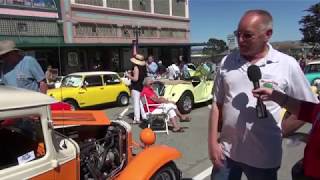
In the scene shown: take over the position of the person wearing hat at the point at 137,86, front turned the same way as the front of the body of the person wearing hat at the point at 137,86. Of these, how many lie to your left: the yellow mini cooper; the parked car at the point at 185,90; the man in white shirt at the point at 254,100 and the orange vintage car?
2

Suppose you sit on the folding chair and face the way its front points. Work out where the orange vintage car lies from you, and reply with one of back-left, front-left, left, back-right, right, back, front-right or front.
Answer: right

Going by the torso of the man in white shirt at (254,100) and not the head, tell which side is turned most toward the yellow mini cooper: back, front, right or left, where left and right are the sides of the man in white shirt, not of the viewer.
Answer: right

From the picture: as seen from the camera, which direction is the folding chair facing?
to the viewer's right

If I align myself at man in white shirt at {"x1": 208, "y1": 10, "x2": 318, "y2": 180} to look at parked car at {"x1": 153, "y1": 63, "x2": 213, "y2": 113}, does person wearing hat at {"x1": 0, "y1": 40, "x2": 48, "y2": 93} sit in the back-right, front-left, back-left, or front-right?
front-left

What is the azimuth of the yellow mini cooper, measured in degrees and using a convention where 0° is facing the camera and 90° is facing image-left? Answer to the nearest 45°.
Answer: approximately 45°

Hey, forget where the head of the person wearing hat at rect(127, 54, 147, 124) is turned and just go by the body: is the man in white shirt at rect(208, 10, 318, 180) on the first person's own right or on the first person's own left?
on the first person's own left

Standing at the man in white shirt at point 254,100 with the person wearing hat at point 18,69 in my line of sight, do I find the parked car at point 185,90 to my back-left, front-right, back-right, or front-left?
front-right

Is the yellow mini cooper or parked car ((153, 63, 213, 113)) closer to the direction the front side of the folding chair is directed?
the parked car
